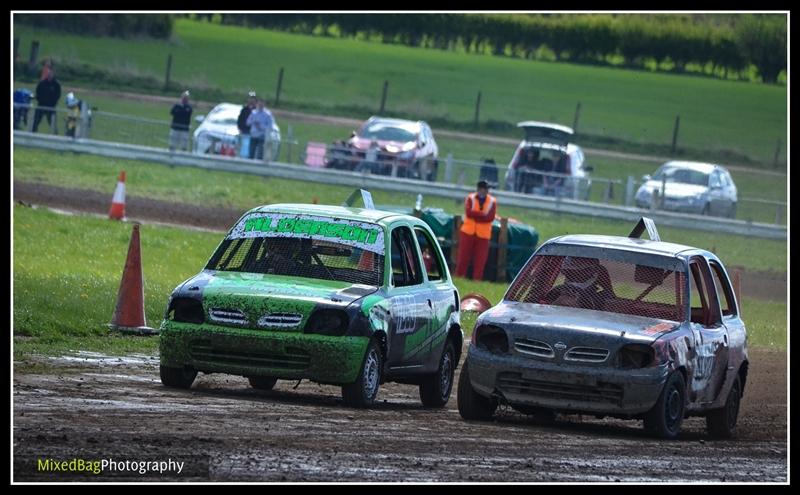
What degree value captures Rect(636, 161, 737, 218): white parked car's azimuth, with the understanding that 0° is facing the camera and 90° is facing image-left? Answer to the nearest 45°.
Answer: approximately 45°

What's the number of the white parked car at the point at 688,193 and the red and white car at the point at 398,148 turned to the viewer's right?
0

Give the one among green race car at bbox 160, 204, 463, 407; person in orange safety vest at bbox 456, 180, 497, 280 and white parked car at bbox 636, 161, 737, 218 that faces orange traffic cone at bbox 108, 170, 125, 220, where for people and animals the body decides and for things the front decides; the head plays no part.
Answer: the white parked car

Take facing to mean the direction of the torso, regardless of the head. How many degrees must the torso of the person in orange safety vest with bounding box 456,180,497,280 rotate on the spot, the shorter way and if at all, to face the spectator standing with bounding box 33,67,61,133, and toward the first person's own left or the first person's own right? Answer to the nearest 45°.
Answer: approximately 135° to the first person's own right

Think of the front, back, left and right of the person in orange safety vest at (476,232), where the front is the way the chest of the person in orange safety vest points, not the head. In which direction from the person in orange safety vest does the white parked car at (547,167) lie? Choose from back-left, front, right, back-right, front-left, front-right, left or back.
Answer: back

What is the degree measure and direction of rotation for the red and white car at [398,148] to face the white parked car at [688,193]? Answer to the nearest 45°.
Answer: approximately 135° to its left
